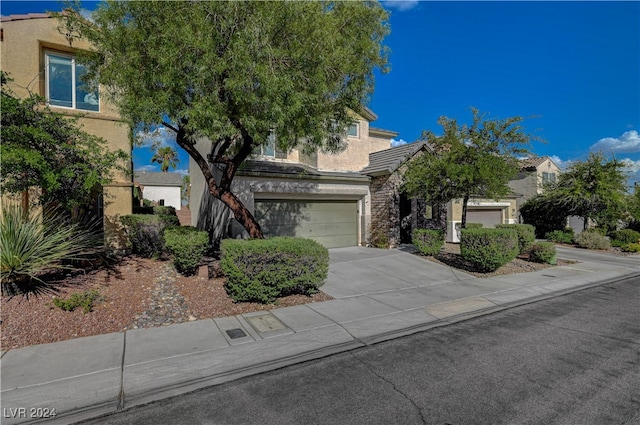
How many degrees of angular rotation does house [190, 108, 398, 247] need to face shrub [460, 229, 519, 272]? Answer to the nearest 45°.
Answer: approximately 45° to its left

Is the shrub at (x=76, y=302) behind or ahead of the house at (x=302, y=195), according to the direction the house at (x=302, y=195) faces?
ahead

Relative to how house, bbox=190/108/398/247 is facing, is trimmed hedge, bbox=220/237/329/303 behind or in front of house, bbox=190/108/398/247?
in front

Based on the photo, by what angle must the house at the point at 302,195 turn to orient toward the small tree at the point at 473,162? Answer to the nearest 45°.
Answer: approximately 45° to its left

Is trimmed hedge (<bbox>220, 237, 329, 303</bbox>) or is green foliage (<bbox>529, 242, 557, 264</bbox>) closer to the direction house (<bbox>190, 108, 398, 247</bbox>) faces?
the trimmed hedge

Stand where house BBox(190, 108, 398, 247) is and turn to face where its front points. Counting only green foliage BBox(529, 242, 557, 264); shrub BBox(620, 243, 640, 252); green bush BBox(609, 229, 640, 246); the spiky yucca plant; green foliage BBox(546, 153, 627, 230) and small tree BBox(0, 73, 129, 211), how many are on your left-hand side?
4

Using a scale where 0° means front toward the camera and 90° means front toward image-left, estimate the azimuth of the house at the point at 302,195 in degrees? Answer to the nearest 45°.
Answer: approximately 0°

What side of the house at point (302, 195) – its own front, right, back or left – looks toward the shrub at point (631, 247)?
left

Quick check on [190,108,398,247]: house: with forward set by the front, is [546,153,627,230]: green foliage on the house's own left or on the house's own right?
on the house's own left

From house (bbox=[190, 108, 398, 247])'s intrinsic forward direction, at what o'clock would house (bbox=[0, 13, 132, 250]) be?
house (bbox=[0, 13, 132, 250]) is roughly at 2 o'clock from house (bbox=[190, 108, 398, 247]).

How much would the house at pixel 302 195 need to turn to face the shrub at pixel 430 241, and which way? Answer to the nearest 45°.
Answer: approximately 45° to its left

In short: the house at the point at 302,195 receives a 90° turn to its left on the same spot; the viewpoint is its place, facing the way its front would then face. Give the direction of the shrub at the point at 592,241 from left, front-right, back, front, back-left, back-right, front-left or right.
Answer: front

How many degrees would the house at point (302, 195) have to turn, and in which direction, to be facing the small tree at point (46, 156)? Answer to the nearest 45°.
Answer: approximately 45° to its right

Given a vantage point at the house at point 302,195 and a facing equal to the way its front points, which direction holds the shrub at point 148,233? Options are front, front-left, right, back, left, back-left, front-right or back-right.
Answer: front-right
